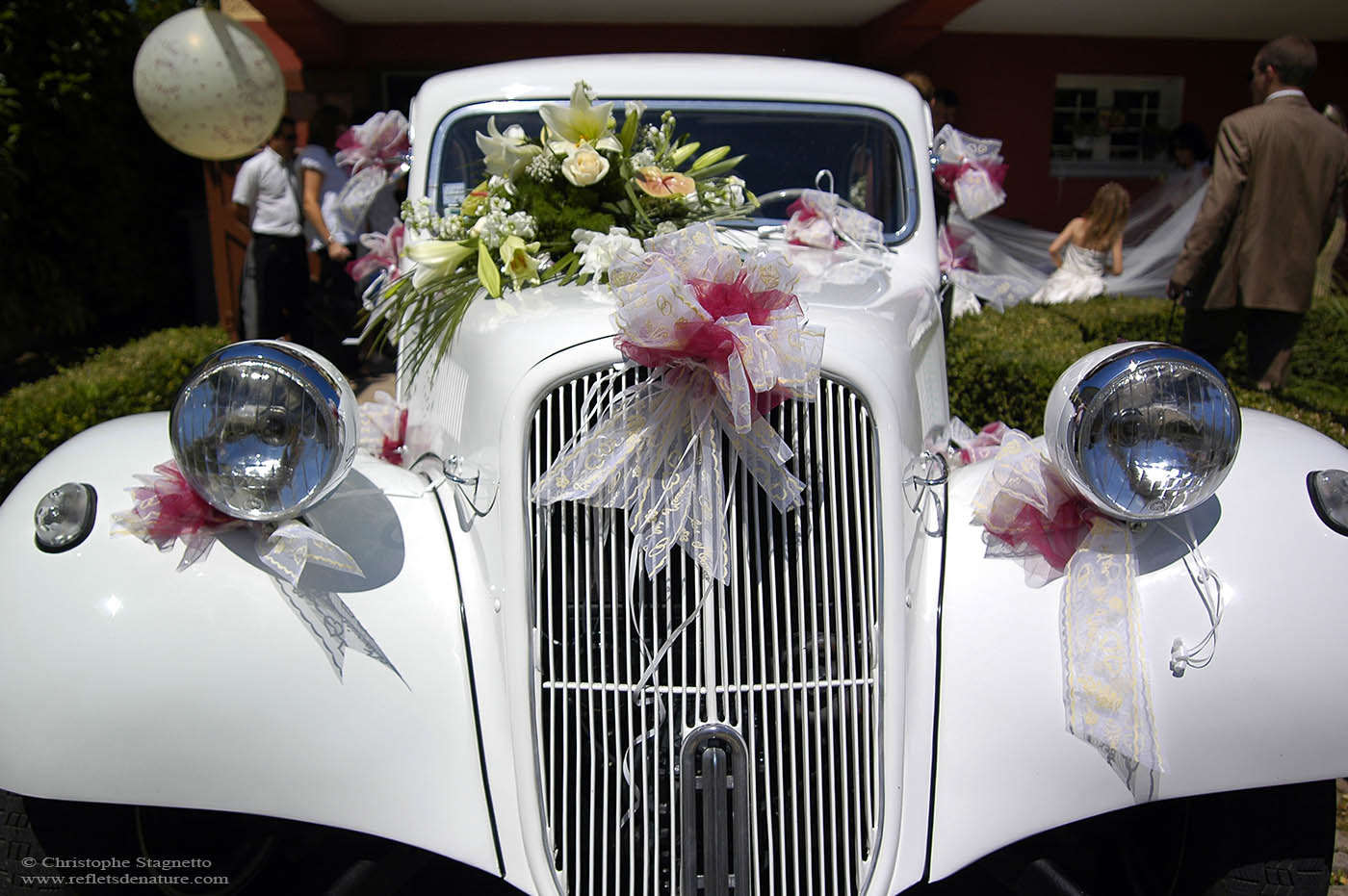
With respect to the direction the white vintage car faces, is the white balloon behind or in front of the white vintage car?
behind

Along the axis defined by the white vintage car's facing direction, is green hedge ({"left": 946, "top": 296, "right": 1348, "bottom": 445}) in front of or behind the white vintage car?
behind

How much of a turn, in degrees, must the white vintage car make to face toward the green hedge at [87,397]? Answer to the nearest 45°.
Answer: approximately 135° to its right

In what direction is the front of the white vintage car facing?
toward the camera
